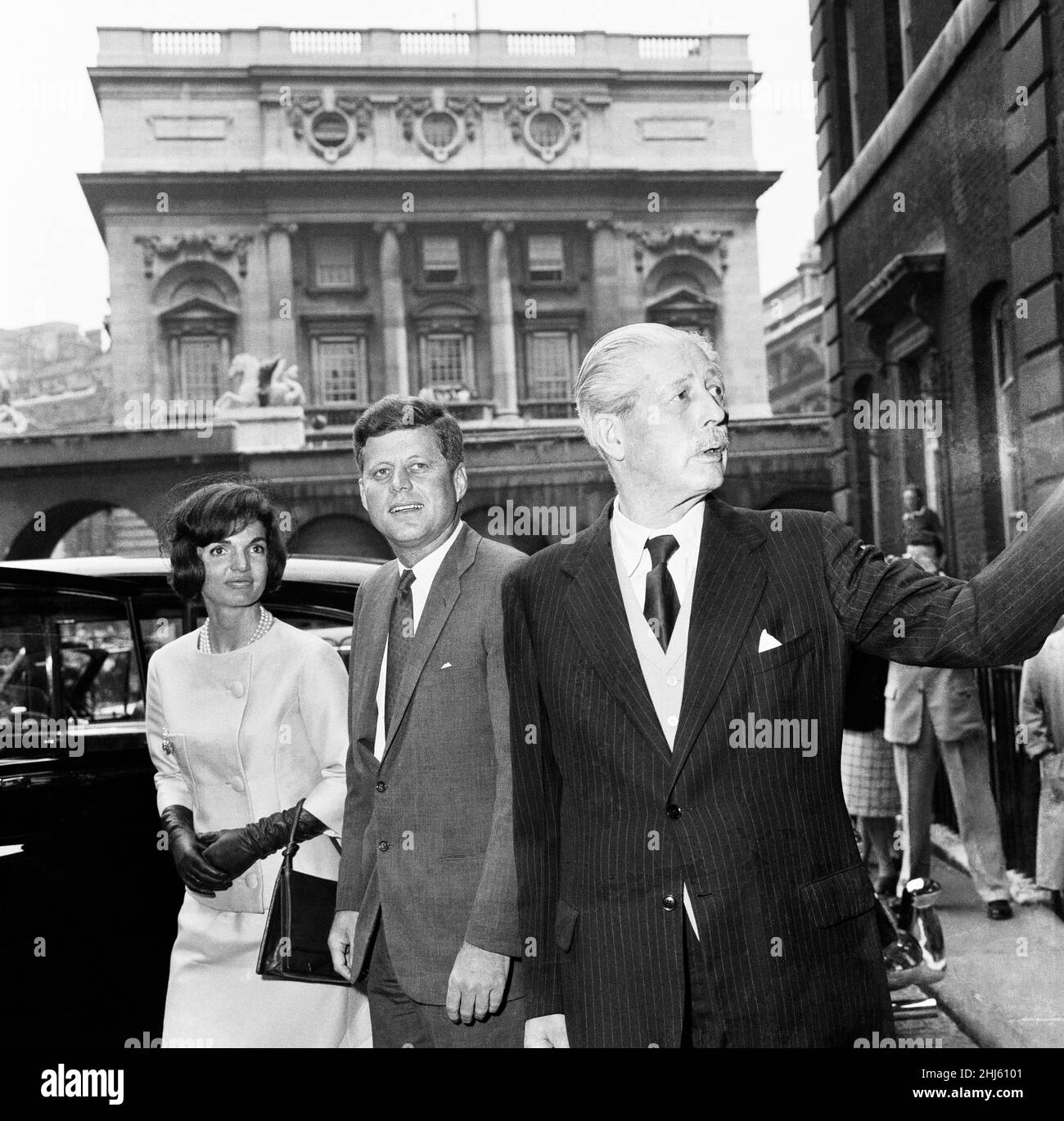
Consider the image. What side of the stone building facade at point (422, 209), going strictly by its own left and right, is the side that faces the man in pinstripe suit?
front

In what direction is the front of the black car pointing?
to the viewer's left

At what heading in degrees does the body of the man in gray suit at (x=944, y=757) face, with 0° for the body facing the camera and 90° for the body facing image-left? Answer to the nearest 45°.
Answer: approximately 0°

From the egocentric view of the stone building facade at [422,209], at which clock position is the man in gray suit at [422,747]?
The man in gray suit is roughly at 12 o'clock from the stone building facade.

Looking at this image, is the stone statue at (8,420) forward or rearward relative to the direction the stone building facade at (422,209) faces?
forward

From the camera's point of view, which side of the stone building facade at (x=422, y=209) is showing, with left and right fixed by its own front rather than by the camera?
front

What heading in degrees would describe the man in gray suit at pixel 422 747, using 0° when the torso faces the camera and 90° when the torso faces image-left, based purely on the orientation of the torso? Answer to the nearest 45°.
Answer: approximately 45°

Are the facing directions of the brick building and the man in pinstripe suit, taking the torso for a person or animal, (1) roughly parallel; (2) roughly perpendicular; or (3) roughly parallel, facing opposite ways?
roughly perpendicular

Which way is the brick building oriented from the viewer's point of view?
to the viewer's left

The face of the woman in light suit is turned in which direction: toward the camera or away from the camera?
toward the camera

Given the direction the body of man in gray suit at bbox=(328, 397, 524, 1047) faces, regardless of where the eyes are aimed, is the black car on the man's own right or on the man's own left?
on the man's own right

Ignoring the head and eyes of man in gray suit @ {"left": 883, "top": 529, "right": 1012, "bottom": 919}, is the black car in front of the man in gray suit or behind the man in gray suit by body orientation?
in front
